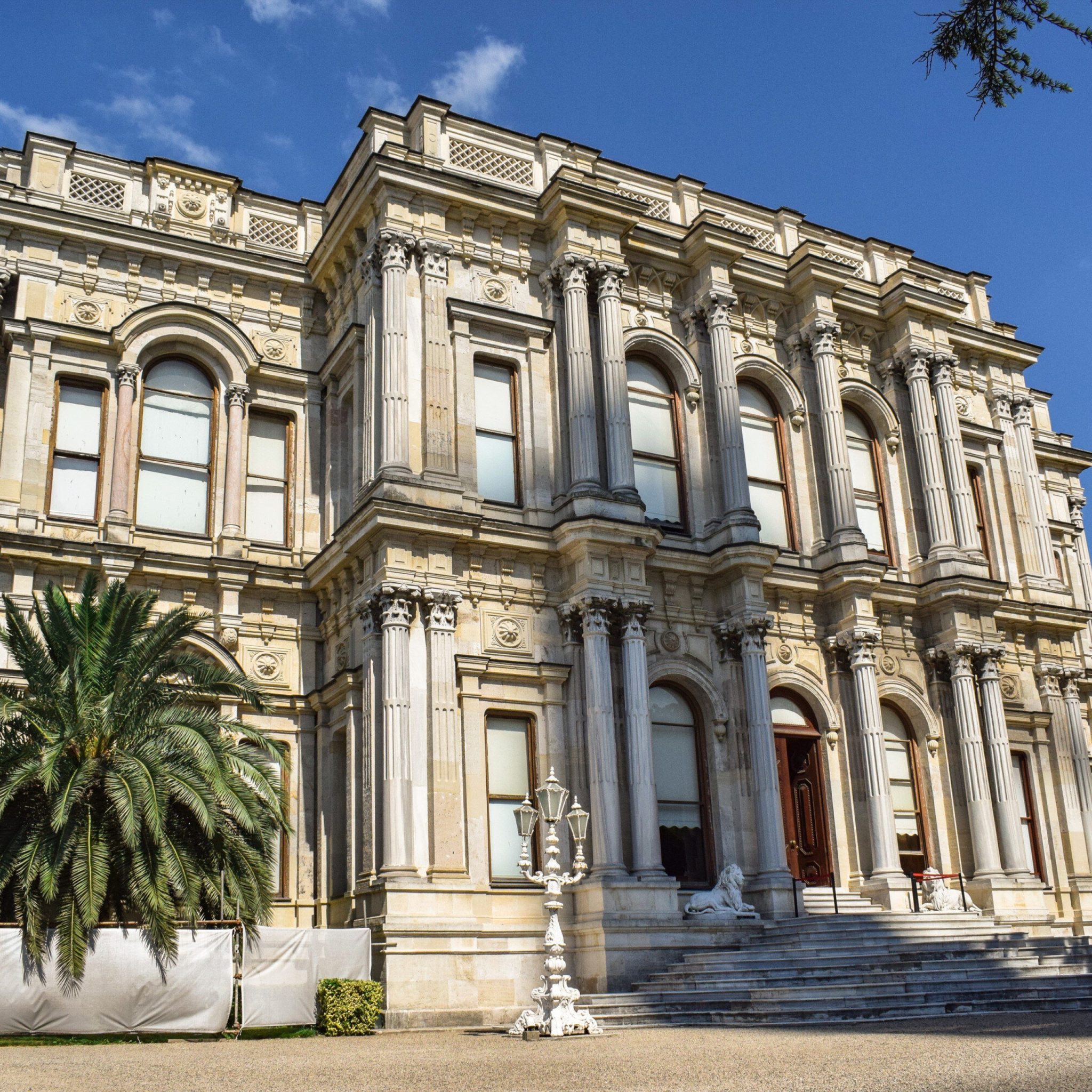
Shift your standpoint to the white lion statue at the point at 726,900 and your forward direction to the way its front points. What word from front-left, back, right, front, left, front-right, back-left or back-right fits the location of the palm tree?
back-right

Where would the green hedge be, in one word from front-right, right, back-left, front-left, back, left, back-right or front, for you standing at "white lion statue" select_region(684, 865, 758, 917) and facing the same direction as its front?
back-right

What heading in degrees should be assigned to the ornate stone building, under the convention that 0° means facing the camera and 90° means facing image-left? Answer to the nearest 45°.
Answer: approximately 315°

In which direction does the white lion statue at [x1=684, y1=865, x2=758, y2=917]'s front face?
to the viewer's right

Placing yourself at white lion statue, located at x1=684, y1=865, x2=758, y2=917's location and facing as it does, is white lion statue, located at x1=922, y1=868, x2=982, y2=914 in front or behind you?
in front

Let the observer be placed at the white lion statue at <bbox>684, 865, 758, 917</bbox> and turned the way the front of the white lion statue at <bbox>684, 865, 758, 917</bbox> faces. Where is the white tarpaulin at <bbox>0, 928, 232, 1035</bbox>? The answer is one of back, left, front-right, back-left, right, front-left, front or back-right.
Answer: back-right
